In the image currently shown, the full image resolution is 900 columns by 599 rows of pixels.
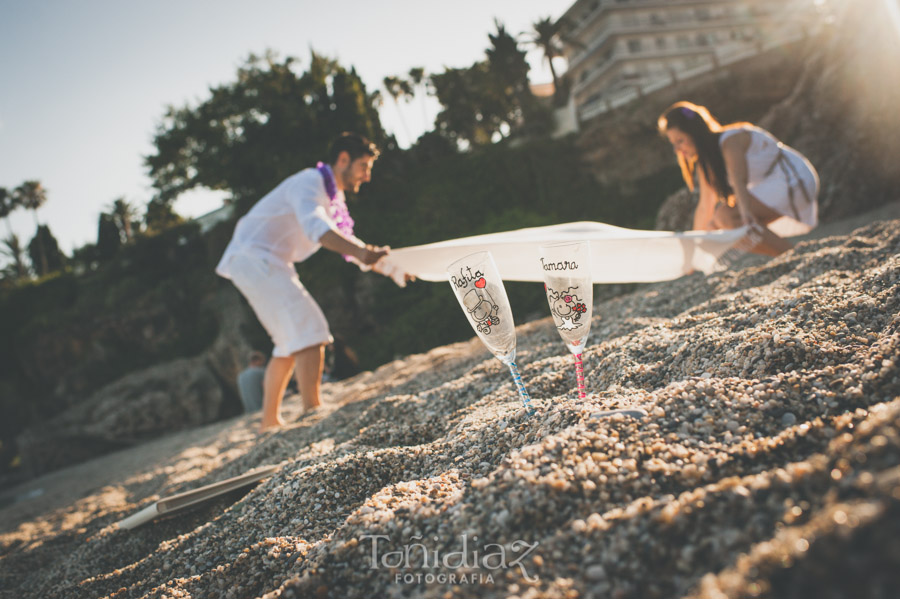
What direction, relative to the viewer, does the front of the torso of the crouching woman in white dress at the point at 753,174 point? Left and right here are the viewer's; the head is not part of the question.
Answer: facing to the left of the viewer

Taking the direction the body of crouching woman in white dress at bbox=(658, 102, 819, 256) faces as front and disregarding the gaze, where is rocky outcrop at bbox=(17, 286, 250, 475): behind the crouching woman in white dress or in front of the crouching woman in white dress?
in front

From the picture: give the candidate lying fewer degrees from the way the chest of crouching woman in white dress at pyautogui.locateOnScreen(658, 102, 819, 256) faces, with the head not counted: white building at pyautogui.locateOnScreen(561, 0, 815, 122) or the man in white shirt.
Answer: the man in white shirt

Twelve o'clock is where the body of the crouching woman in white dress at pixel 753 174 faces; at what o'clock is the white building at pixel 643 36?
The white building is roughly at 3 o'clock from the crouching woman in white dress.

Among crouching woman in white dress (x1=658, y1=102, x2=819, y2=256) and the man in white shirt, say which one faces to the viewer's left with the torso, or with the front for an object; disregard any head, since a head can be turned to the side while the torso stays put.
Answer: the crouching woman in white dress

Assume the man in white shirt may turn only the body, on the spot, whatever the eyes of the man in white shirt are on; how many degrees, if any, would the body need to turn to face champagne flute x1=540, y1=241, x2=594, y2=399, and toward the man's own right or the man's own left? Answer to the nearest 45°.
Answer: approximately 90° to the man's own right

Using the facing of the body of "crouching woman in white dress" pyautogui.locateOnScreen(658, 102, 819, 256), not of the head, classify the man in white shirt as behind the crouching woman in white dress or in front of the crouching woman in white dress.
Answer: in front

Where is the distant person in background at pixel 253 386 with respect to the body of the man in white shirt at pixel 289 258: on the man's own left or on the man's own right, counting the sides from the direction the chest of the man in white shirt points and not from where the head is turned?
on the man's own left

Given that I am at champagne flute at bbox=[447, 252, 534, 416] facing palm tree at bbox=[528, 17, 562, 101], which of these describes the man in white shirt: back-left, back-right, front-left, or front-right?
front-left

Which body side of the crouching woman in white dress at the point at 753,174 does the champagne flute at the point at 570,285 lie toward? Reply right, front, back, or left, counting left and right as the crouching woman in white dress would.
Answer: left

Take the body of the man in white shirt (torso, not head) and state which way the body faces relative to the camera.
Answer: to the viewer's right

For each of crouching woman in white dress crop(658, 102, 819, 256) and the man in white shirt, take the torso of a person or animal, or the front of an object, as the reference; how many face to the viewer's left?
1
